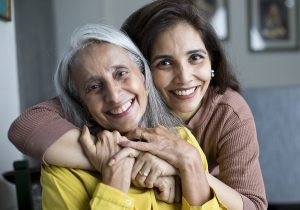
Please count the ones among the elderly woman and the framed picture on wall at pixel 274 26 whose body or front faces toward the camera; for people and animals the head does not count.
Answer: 2

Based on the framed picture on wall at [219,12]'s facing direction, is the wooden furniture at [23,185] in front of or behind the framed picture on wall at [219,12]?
in front

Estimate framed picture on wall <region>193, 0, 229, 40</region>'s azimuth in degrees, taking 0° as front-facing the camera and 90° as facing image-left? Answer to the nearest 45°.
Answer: approximately 0°

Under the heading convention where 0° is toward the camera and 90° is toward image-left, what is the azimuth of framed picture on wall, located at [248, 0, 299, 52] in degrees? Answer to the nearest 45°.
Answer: approximately 0°

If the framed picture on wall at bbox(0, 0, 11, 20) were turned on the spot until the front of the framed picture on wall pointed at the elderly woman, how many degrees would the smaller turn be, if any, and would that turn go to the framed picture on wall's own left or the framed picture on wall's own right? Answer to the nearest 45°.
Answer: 0° — it already faces them

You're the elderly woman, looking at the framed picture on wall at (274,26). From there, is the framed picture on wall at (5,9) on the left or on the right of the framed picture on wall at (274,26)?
left

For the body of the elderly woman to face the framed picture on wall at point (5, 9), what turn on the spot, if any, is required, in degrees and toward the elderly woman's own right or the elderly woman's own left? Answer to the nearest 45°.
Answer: approximately 135° to the elderly woman's own right

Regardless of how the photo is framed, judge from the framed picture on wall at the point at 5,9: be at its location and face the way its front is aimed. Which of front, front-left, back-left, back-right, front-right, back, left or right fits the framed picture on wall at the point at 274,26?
back-left
